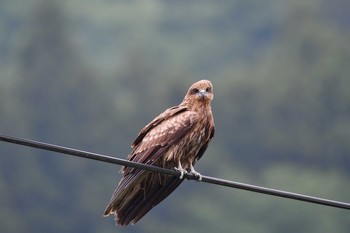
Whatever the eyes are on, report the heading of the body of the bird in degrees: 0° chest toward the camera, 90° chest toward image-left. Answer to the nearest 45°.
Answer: approximately 315°
